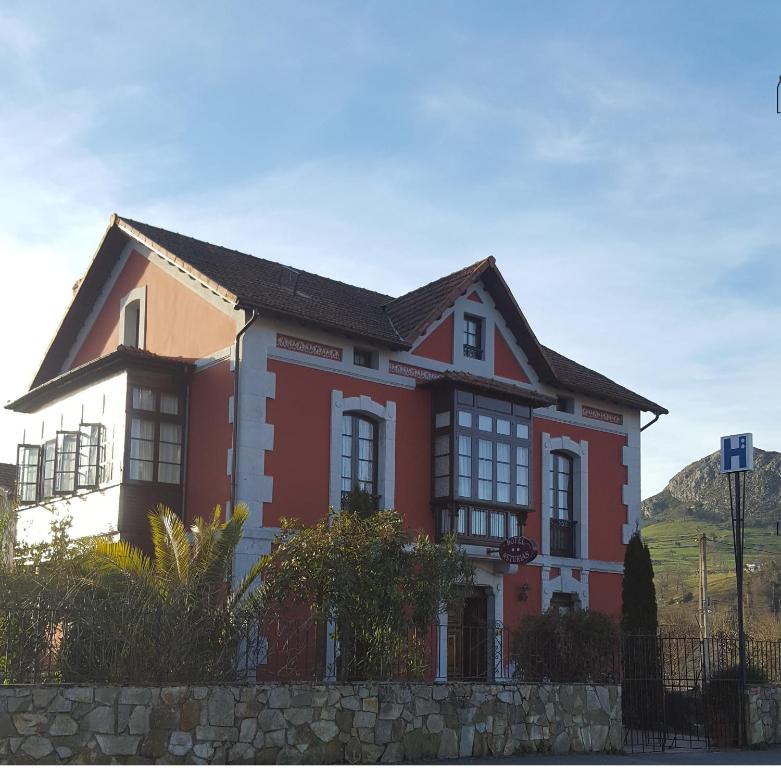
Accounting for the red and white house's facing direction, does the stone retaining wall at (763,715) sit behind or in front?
in front

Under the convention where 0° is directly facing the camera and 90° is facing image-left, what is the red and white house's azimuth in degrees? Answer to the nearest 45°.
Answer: approximately 315°

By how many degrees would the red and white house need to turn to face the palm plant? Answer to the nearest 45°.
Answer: approximately 45° to its right

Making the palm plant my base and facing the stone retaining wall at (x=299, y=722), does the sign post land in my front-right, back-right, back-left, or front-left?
front-left
